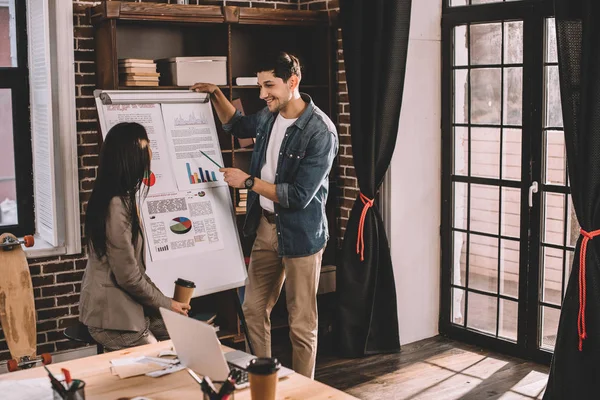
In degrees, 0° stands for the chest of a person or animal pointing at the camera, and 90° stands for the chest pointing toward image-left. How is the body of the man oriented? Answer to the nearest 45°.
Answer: approximately 45°

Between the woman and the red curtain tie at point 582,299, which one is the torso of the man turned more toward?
the woman

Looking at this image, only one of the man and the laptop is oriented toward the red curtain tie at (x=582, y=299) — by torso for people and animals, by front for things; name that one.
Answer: the laptop

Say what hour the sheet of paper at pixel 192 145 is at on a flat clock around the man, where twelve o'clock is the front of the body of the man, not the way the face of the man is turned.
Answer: The sheet of paper is roughly at 2 o'clock from the man.

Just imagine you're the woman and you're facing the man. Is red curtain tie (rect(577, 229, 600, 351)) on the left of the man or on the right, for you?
right

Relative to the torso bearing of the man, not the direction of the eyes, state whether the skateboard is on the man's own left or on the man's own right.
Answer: on the man's own right

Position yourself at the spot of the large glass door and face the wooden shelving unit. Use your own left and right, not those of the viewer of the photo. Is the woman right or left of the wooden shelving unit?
left

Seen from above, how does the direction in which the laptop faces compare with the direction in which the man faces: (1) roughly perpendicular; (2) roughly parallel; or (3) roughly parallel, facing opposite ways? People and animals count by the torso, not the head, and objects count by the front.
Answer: roughly parallel, facing opposite ways

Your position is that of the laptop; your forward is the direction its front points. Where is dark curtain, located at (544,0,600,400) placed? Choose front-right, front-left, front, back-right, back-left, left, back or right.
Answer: front

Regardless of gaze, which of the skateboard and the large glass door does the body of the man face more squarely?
the skateboard

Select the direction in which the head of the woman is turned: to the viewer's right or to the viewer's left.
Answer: to the viewer's right
